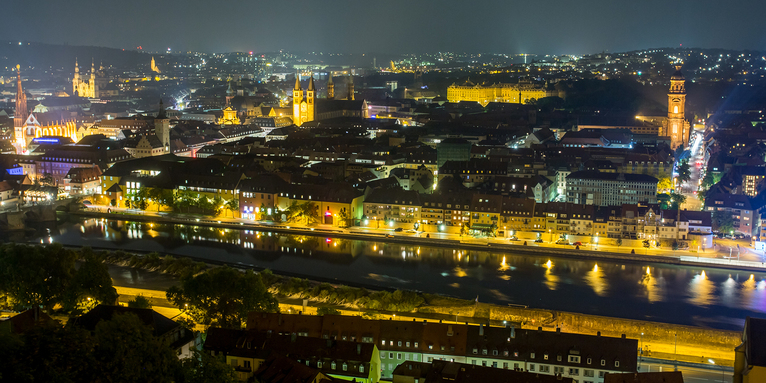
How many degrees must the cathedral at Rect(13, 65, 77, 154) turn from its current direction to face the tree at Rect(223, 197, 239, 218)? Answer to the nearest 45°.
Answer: approximately 45° to its left

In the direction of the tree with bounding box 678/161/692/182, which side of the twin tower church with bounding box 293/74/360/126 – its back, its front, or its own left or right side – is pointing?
left

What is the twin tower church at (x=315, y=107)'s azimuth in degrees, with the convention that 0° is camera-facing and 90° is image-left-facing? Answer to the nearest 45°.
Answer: approximately 45°

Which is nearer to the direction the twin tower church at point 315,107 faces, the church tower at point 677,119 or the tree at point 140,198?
the tree

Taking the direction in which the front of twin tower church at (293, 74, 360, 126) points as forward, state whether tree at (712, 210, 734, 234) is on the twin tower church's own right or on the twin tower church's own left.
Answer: on the twin tower church's own left

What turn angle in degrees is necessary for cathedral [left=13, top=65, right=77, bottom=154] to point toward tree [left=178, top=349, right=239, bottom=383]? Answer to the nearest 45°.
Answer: approximately 45° to its left

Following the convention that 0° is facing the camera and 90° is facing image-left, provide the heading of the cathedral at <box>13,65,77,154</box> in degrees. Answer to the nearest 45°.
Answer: approximately 45°

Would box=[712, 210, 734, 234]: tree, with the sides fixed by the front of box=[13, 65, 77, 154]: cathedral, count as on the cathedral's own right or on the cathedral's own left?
on the cathedral's own left

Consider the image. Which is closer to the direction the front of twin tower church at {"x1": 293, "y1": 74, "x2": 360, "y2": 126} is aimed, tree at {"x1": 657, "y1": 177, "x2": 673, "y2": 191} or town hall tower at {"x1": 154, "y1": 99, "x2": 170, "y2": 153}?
the town hall tower

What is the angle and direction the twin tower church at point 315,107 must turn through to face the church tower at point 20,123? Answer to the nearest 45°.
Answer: approximately 45° to its right
